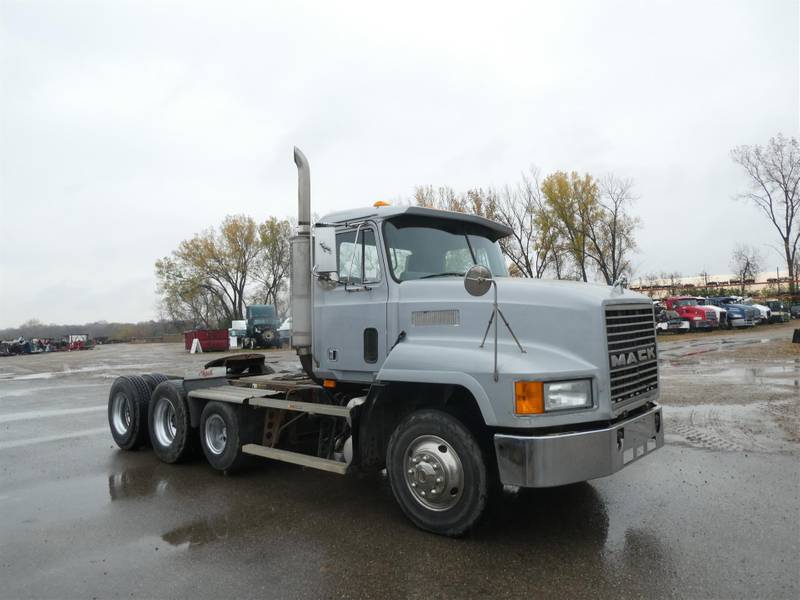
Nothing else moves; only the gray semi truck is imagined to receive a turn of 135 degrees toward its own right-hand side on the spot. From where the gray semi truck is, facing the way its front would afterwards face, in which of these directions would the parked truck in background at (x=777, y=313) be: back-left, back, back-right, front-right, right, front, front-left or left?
back-right

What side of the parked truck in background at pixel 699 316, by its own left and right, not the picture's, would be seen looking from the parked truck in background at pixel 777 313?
left

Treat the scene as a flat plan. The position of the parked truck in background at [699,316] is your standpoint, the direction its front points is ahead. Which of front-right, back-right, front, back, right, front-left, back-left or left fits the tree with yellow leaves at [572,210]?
back

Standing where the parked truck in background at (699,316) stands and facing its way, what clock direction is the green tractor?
The green tractor is roughly at 4 o'clock from the parked truck in background.

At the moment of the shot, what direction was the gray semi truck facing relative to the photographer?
facing the viewer and to the right of the viewer

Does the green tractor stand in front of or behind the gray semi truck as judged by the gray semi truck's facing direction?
behind

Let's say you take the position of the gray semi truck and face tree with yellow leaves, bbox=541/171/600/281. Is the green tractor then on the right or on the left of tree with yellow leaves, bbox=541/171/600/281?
left

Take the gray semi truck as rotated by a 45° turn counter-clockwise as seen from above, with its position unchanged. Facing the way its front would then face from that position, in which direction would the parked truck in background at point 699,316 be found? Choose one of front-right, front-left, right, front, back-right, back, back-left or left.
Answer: front-left
